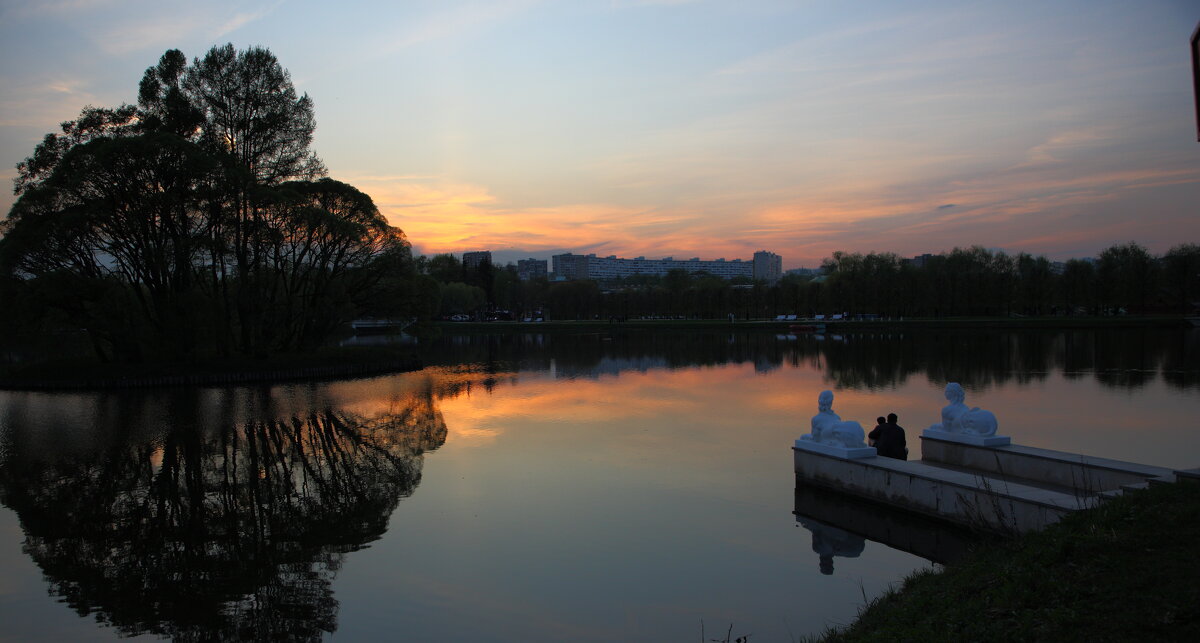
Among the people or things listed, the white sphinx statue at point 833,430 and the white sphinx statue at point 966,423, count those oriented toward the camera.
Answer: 0

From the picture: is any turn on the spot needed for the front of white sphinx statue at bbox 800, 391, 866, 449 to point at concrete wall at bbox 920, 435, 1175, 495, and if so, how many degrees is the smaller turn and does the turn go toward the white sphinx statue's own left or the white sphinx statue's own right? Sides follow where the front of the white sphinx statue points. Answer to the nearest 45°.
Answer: approximately 135° to the white sphinx statue's own right

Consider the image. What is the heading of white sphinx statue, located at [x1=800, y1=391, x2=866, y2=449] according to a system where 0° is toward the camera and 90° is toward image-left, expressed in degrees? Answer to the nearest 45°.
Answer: approximately 135°

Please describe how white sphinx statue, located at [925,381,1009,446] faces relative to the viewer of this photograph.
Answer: facing away from the viewer and to the left of the viewer

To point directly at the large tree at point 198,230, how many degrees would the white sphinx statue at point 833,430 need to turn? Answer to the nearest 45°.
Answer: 0° — it already faces it
